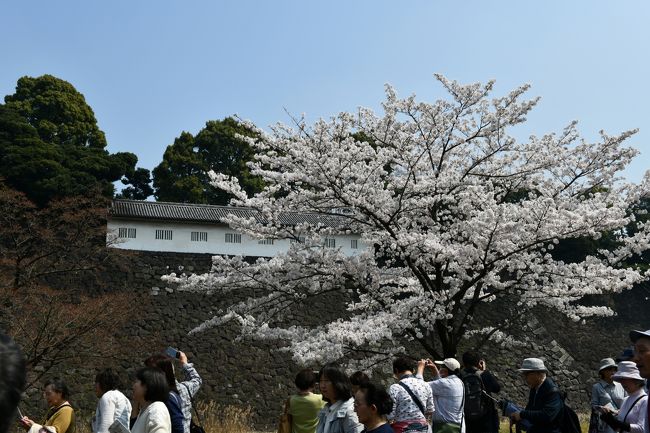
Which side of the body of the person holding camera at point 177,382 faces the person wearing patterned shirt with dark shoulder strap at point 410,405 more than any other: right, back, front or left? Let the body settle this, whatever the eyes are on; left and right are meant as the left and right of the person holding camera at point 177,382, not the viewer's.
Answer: right

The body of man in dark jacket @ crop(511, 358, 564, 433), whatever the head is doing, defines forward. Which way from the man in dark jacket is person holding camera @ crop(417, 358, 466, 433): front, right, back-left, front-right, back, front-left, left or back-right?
front-right

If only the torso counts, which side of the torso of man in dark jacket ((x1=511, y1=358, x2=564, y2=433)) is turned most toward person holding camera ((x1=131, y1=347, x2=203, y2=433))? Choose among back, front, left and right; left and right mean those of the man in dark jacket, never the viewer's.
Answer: front

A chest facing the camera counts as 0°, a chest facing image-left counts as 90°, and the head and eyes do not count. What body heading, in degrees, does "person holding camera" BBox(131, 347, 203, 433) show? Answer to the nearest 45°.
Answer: approximately 180°

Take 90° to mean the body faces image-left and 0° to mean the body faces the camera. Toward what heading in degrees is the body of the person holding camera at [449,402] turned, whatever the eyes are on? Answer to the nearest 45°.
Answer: approximately 135°

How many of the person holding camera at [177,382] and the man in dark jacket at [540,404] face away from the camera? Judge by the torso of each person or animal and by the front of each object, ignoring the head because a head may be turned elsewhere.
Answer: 1

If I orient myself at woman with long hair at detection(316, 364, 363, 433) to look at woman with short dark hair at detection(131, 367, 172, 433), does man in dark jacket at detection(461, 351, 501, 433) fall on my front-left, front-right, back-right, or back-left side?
back-right

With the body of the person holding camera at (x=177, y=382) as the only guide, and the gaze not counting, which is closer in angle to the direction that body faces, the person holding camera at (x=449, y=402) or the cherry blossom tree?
the cherry blossom tree

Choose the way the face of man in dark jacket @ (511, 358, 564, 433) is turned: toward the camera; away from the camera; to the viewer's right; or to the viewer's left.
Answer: to the viewer's left

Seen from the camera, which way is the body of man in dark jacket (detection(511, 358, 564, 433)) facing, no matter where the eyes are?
to the viewer's left
